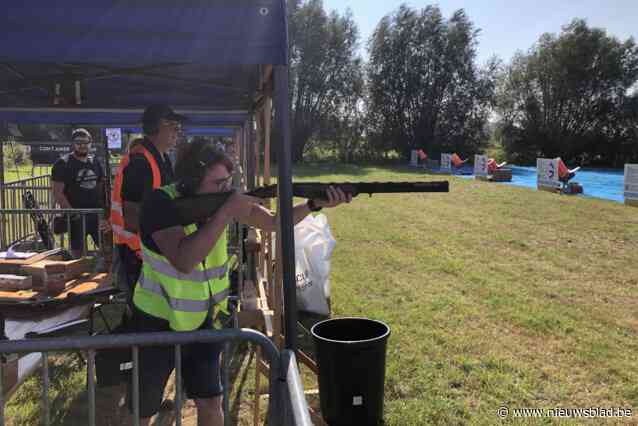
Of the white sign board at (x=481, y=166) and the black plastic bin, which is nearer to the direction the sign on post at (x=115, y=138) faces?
the black plastic bin

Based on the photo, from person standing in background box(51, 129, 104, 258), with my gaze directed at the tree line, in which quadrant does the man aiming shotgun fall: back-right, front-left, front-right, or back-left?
back-right

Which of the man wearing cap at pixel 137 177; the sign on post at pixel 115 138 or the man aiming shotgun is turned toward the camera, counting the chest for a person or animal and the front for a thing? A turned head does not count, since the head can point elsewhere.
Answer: the sign on post

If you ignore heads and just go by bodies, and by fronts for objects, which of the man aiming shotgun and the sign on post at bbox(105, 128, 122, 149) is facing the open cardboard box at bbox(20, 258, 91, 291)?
the sign on post

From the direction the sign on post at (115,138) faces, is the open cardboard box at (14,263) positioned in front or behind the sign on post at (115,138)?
in front

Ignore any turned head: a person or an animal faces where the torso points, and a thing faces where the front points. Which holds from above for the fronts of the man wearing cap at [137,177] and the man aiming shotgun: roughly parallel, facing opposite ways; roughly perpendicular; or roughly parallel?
roughly parallel

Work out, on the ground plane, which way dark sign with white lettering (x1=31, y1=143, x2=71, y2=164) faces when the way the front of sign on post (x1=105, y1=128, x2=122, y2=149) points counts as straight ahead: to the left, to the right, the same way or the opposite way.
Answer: the same way

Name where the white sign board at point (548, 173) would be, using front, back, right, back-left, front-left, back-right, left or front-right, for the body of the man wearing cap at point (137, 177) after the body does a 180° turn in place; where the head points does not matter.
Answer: back-right

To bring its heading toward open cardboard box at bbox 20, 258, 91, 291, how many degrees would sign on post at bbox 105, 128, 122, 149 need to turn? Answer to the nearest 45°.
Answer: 0° — it already faces it

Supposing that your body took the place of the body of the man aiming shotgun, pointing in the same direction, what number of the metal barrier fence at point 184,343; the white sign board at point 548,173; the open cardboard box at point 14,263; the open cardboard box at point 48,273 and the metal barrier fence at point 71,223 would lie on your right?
1

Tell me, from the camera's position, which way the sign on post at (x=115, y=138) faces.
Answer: facing the viewer

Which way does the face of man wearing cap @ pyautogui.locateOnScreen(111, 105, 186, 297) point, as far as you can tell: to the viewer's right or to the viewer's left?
to the viewer's right

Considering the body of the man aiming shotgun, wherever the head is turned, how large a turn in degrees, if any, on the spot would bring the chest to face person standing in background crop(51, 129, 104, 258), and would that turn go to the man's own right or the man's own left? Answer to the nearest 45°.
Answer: approximately 90° to the man's own left

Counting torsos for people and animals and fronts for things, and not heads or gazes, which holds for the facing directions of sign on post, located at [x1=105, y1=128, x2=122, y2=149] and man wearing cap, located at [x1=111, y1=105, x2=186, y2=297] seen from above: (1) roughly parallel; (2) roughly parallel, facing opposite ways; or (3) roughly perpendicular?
roughly perpendicular

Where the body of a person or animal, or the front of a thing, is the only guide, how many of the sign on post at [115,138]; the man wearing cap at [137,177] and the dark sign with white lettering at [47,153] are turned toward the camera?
2

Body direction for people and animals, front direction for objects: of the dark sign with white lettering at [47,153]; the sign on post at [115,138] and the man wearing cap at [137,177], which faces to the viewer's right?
the man wearing cap

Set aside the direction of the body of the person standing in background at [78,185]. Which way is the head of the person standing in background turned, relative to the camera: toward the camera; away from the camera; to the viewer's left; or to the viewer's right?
toward the camera

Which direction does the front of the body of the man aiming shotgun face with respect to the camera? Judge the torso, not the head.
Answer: to the viewer's right

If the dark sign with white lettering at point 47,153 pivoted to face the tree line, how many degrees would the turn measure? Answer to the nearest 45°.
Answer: approximately 135° to its left

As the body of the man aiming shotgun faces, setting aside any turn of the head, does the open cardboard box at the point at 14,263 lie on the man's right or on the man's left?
on the man's left

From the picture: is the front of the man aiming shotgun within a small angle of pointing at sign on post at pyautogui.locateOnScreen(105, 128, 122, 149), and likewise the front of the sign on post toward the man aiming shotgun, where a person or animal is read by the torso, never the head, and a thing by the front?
no

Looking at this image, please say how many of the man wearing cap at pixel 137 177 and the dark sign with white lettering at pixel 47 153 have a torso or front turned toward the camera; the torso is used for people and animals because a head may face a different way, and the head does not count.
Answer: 1

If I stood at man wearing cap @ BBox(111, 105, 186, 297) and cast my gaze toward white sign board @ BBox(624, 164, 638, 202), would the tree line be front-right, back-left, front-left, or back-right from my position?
front-left

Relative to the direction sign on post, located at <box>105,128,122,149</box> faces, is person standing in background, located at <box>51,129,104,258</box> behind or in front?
in front
